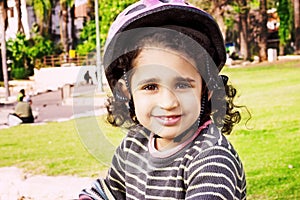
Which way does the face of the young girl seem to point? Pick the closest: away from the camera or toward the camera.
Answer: toward the camera

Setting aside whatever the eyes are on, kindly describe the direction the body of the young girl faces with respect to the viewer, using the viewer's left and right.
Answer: facing the viewer and to the left of the viewer
